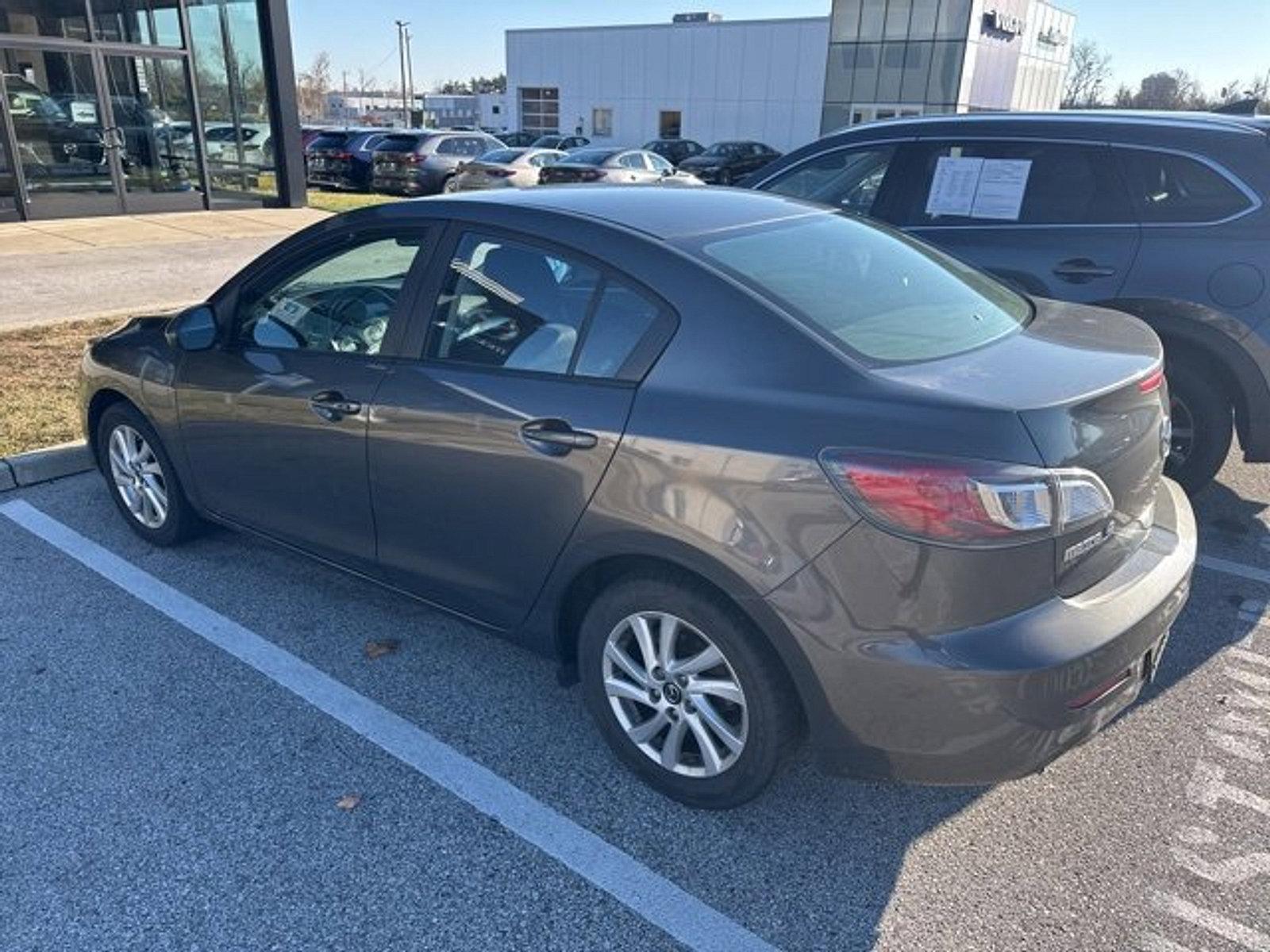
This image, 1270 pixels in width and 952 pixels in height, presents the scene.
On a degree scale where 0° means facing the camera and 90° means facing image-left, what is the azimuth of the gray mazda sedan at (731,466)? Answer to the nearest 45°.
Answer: approximately 135°

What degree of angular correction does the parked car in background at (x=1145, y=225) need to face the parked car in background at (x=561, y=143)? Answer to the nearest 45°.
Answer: approximately 45° to its right

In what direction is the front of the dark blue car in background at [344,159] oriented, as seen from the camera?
facing away from the viewer and to the right of the viewer

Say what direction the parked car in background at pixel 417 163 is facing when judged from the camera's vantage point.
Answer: facing away from the viewer and to the right of the viewer

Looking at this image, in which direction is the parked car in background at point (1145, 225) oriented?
to the viewer's left

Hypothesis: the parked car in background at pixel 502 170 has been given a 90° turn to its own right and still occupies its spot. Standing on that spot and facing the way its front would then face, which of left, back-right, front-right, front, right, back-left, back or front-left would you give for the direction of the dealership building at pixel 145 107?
right

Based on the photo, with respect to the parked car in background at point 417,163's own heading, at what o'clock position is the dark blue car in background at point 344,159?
The dark blue car in background is roughly at 9 o'clock from the parked car in background.

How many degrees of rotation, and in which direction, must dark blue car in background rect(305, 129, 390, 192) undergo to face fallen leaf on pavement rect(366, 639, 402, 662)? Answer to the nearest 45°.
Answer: approximately 135° to its right

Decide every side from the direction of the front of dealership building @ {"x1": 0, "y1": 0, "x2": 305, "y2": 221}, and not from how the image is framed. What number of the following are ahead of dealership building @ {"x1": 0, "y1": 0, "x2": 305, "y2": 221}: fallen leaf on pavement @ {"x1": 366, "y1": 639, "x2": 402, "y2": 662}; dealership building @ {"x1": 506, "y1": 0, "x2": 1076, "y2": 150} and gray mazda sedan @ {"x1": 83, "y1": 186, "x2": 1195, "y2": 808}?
2

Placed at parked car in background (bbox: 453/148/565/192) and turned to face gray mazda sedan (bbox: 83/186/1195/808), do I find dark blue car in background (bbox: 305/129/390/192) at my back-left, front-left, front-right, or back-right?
back-right
